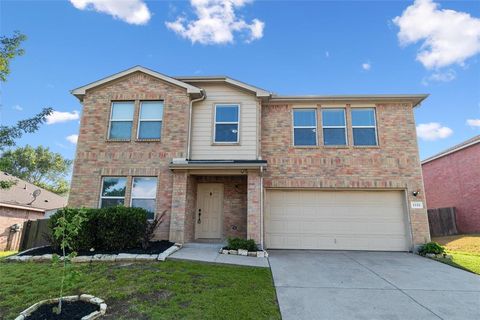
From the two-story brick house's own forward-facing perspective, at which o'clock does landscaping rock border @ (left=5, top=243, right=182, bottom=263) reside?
The landscaping rock border is roughly at 2 o'clock from the two-story brick house.

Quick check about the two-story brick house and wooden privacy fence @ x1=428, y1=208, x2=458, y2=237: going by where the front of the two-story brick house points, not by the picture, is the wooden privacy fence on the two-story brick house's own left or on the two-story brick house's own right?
on the two-story brick house's own left

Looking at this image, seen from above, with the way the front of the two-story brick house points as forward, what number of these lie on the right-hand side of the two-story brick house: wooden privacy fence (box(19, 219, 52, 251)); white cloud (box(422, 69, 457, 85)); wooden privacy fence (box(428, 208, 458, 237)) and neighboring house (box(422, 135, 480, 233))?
1

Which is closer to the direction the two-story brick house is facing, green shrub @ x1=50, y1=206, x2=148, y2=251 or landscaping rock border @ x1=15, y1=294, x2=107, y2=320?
the landscaping rock border

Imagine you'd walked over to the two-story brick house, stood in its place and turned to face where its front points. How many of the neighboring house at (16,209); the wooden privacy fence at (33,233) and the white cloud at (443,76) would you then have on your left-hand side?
1

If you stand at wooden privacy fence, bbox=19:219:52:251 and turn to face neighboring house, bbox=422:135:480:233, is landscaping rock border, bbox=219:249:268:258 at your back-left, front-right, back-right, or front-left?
front-right

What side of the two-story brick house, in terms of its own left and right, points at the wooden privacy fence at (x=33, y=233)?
right

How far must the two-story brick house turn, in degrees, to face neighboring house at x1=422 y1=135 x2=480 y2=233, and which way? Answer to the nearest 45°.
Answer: approximately 135° to its left

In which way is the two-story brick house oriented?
toward the camera
